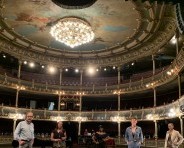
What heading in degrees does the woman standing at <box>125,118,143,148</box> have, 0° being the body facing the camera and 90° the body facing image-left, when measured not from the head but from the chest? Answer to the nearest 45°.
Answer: approximately 0°

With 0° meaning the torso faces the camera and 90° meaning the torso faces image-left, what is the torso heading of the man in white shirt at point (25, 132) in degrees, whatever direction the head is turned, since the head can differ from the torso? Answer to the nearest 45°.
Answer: approximately 315°

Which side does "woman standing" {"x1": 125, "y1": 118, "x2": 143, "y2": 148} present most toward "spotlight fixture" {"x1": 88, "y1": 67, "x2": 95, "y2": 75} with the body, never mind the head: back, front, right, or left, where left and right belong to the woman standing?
back

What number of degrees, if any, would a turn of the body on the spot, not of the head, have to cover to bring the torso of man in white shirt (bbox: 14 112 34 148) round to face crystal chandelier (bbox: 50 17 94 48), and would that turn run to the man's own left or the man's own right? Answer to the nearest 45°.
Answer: approximately 135° to the man's own left

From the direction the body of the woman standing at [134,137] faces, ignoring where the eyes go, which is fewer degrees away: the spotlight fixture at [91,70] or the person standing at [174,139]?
the person standing

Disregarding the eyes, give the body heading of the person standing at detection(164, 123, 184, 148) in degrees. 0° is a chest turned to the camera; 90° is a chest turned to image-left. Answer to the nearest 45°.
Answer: approximately 45°

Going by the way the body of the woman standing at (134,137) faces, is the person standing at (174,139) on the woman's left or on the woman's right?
on the woman's left

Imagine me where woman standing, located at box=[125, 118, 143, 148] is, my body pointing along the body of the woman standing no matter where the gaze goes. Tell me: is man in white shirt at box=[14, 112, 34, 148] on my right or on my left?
on my right
